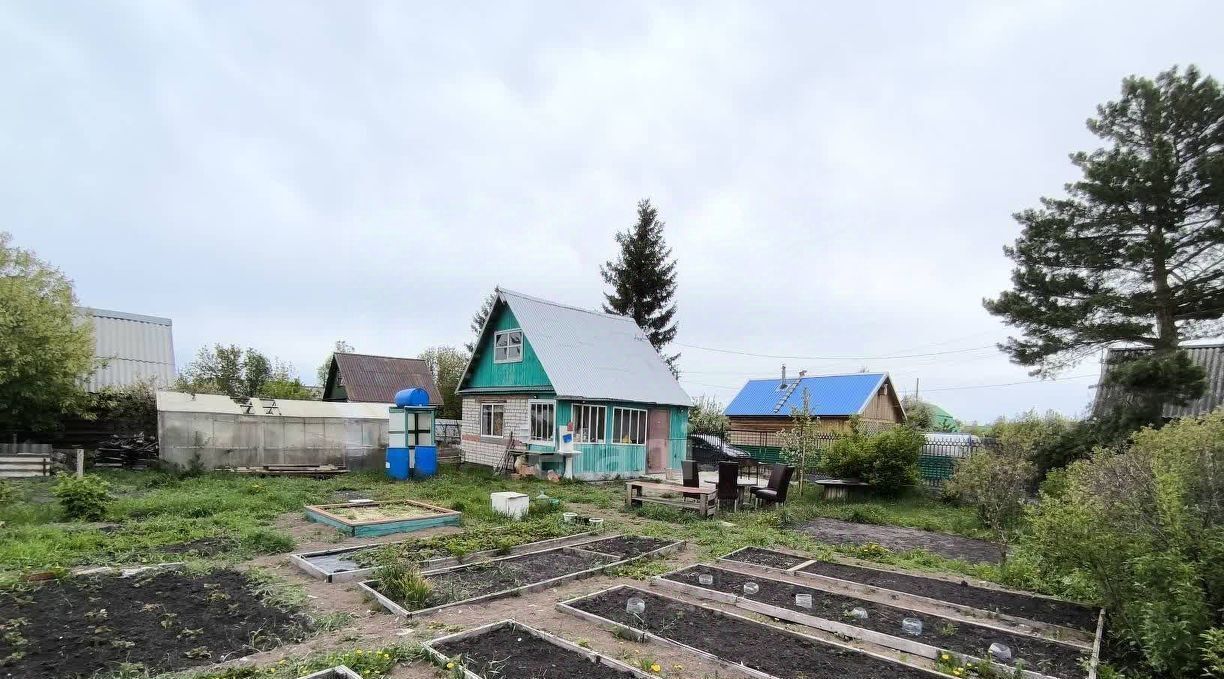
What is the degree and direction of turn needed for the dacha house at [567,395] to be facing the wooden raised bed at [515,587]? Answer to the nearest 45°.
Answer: approximately 45° to its left

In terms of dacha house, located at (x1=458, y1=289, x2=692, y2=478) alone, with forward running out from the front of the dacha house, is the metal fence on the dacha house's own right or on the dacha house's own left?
on the dacha house's own left

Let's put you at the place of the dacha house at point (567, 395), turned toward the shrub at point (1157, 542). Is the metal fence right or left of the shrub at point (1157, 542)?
left

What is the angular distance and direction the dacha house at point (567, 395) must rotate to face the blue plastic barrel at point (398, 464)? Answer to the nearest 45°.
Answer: approximately 90° to its right

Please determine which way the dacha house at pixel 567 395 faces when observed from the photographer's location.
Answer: facing the viewer and to the left of the viewer

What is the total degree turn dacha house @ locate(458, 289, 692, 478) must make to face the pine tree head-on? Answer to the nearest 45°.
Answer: approximately 90° to its left

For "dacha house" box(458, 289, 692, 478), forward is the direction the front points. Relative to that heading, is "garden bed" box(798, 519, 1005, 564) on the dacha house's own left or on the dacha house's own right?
on the dacha house's own left

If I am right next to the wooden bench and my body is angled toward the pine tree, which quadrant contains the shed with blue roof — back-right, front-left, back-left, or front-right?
front-left
